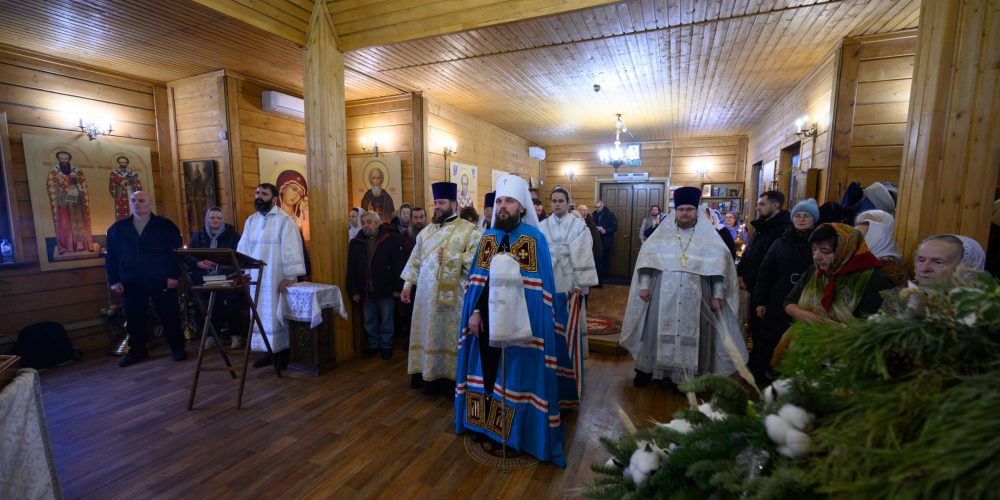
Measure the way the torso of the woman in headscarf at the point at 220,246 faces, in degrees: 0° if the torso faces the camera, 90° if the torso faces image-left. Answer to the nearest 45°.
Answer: approximately 0°

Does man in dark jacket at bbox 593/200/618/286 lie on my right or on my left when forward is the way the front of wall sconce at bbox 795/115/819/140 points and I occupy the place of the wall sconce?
on my right

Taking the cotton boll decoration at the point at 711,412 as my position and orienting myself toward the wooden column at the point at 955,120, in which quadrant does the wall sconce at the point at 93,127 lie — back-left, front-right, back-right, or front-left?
back-left

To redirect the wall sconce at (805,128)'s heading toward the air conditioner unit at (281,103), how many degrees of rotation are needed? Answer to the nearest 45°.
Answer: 0° — it already faces it

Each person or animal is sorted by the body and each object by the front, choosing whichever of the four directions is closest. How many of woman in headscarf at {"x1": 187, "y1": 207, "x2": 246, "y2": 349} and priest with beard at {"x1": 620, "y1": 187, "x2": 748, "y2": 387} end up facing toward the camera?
2

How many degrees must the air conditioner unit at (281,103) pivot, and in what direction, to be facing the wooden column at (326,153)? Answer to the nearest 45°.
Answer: approximately 45° to its right

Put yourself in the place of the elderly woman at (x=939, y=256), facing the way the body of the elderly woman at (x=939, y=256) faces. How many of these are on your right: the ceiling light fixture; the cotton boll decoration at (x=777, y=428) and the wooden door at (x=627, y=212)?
2

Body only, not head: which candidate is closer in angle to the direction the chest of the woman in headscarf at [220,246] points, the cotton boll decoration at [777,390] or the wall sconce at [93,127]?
the cotton boll decoration

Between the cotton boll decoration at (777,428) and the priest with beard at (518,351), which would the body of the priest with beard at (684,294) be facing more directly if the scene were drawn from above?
the cotton boll decoration
